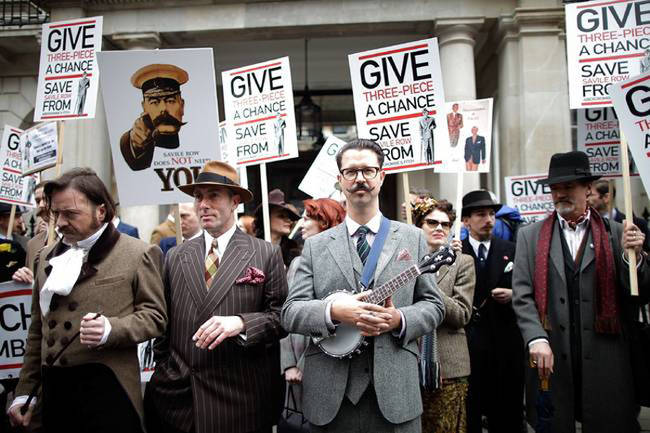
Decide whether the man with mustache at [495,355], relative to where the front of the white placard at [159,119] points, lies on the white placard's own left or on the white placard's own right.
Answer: on the white placard's own left

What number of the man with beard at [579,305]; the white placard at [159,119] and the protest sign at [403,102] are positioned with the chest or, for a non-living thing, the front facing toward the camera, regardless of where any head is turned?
3

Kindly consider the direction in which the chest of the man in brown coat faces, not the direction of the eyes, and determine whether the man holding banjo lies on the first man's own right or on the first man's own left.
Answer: on the first man's own left

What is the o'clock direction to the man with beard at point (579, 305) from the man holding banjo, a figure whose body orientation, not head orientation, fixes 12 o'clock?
The man with beard is roughly at 8 o'clock from the man holding banjo.

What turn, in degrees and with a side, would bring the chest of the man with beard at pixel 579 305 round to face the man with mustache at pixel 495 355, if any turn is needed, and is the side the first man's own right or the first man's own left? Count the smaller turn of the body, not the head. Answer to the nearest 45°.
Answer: approximately 135° to the first man's own right

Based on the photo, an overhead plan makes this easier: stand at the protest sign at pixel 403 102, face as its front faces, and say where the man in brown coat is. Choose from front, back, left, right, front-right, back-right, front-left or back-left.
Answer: front-right

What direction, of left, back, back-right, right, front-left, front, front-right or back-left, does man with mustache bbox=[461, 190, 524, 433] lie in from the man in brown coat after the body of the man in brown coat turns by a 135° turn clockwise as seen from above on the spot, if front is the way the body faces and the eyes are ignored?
right
